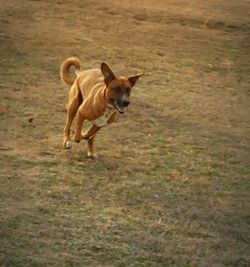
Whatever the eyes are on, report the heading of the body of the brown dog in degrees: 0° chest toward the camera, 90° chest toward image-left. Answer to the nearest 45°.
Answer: approximately 315°
